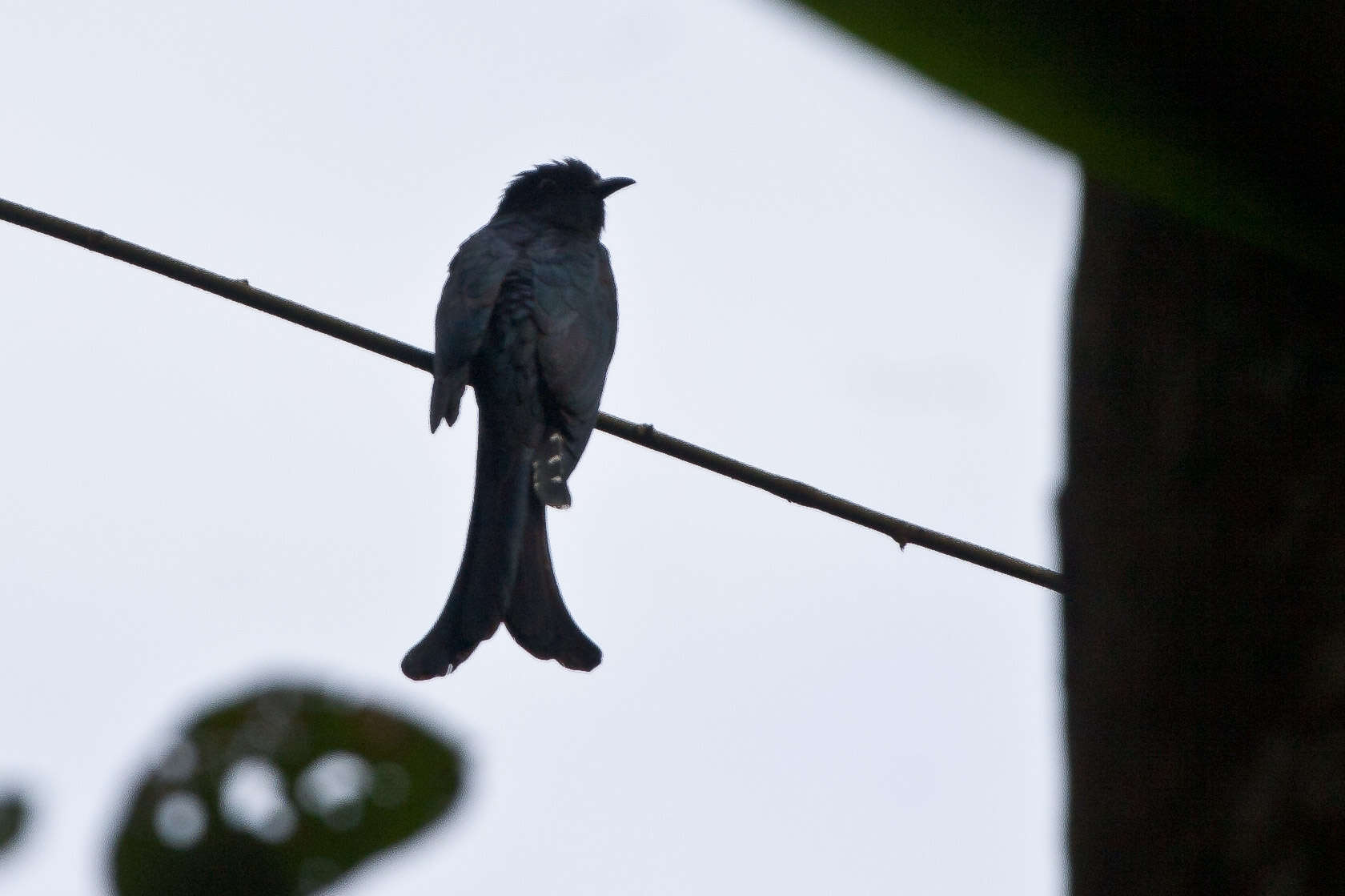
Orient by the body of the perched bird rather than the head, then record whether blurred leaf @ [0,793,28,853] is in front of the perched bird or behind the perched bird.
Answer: behind

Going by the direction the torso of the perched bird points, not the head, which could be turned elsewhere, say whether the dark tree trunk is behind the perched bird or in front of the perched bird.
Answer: behind

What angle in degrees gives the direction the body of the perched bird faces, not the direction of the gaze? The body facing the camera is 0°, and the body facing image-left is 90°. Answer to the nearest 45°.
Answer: approximately 180°

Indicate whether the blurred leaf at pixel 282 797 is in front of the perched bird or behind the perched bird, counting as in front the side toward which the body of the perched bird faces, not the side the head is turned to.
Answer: behind
